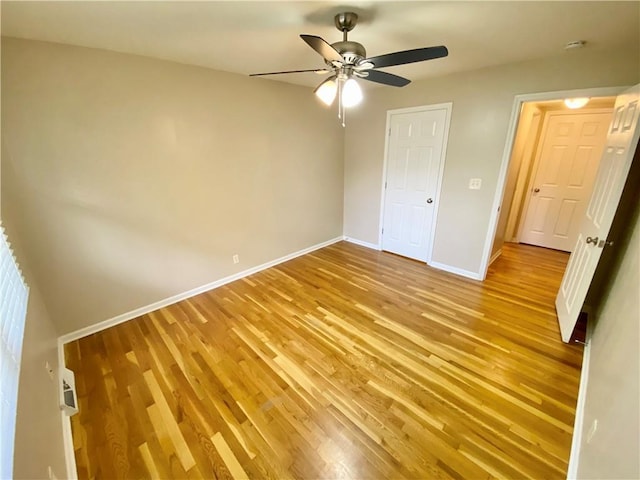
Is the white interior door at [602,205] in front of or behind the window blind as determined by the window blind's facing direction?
in front

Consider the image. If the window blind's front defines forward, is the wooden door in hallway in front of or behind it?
in front

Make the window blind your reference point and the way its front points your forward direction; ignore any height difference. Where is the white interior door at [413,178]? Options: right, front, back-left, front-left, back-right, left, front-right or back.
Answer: front

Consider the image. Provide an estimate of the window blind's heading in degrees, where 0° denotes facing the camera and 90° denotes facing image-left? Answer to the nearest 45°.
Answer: approximately 270°
